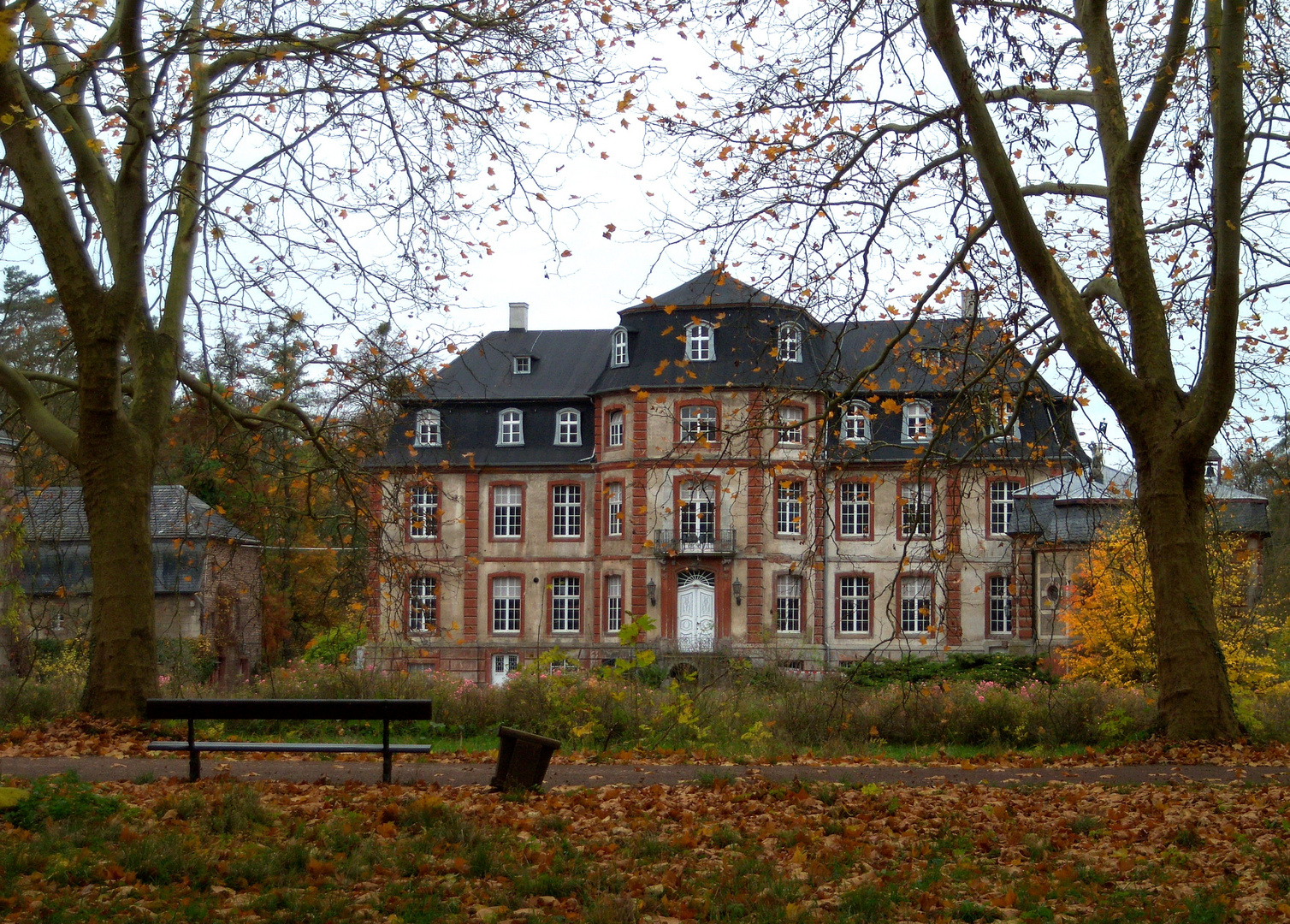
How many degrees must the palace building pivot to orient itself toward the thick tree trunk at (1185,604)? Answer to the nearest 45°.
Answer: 0° — it already faces it

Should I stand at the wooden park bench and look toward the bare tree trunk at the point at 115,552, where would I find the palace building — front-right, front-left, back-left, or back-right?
front-right

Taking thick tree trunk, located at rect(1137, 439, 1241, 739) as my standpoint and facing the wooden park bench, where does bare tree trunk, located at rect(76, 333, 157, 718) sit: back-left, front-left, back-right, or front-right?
front-right

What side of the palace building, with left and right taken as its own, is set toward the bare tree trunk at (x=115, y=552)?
front

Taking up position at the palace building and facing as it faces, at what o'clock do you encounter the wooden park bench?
The wooden park bench is roughly at 12 o'clock from the palace building.

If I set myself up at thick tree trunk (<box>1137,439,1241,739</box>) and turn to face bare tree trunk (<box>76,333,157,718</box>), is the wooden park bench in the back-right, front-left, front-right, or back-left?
front-left

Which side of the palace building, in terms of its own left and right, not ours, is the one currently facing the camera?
front
